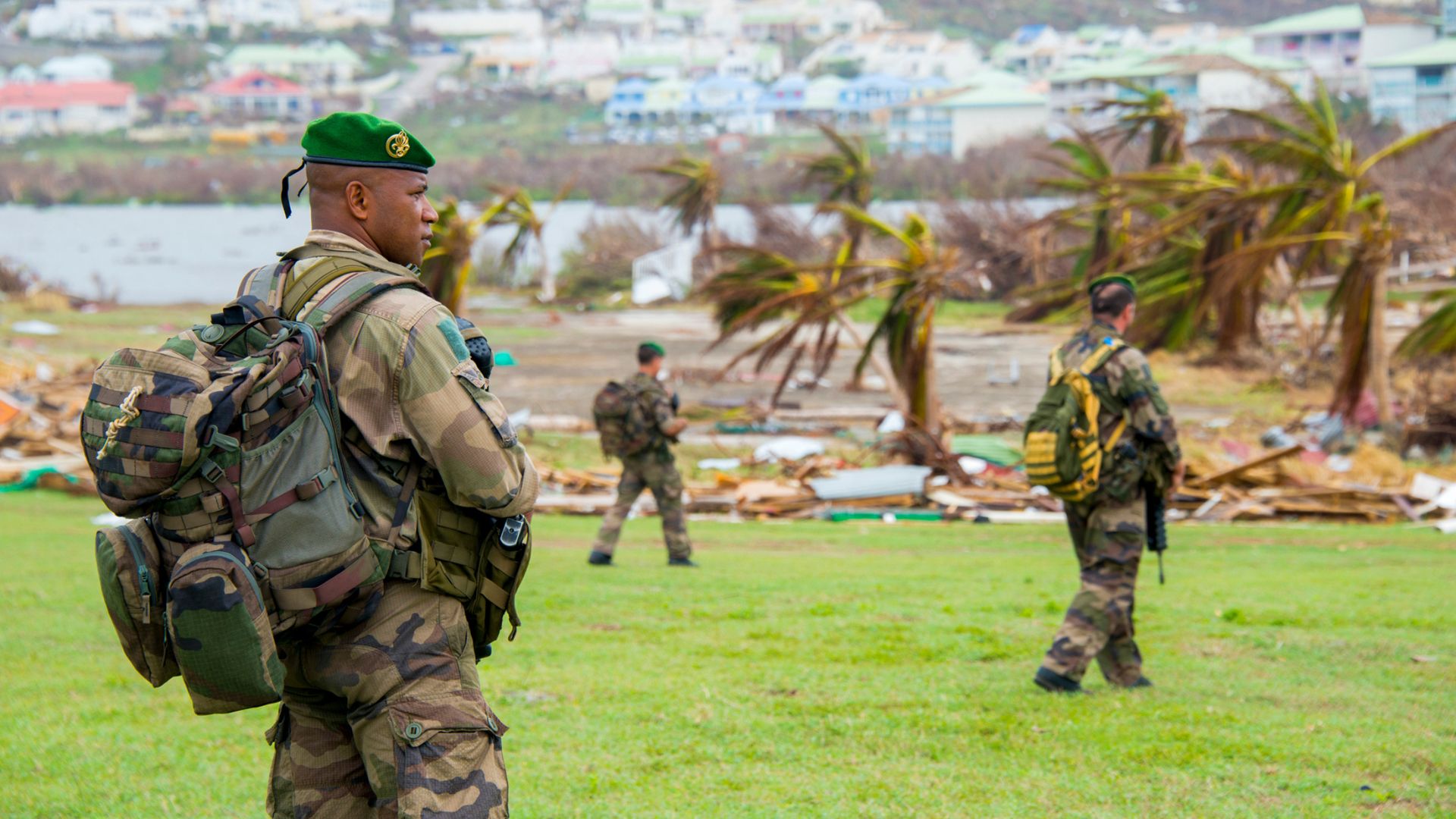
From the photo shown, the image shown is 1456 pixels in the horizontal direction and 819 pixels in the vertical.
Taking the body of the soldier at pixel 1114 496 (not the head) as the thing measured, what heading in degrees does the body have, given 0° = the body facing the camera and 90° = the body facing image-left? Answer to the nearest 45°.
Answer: approximately 225°

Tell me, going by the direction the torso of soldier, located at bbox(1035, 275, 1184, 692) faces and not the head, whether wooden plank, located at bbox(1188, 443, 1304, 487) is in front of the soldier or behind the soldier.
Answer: in front

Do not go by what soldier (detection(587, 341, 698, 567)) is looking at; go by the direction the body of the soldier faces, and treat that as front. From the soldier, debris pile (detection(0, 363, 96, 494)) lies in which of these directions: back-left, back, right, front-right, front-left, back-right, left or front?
back-left

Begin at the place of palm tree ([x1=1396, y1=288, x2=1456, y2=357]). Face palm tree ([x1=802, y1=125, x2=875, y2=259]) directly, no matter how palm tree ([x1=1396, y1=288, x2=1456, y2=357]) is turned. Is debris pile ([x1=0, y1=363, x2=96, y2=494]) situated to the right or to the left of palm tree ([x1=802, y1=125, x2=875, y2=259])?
left

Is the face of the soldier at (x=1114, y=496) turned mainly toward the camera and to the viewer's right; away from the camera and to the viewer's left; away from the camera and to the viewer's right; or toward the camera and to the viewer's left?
away from the camera and to the viewer's right

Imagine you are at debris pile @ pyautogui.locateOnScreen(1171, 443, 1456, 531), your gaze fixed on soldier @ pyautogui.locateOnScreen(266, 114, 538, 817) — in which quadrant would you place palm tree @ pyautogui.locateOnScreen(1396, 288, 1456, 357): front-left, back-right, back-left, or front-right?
back-left

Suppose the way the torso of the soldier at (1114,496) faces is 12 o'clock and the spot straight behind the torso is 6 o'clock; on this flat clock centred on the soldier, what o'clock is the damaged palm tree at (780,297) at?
The damaged palm tree is roughly at 10 o'clock from the soldier.

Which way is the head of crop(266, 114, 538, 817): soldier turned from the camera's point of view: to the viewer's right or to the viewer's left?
to the viewer's right

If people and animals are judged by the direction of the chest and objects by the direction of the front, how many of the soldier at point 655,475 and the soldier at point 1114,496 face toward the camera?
0
